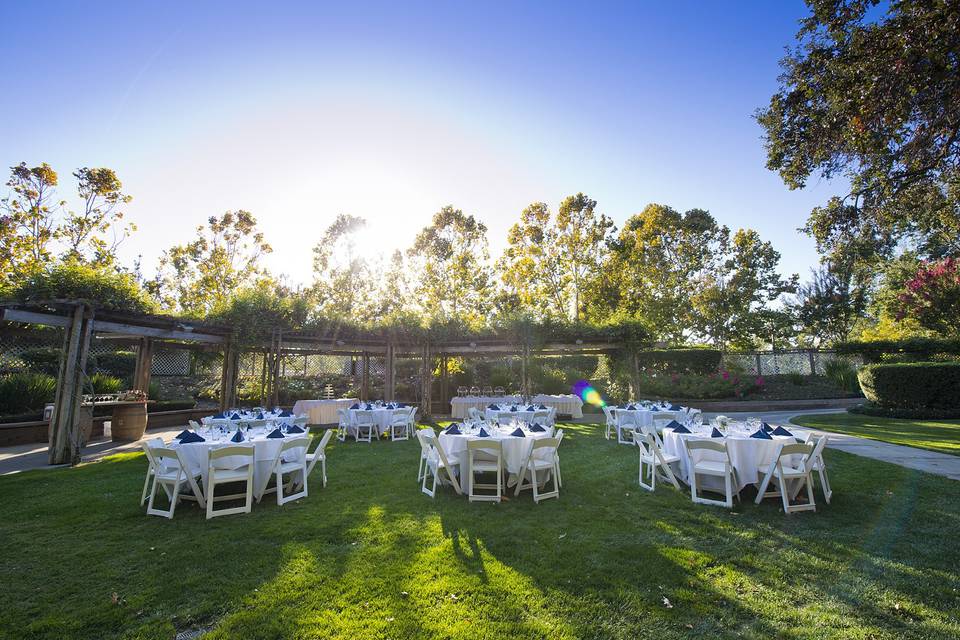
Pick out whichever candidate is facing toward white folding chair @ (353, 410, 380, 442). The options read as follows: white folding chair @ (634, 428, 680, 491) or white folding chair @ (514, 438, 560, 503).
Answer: white folding chair @ (514, 438, 560, 503)

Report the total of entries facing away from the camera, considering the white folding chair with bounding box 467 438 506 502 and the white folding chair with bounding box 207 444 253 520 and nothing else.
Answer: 2

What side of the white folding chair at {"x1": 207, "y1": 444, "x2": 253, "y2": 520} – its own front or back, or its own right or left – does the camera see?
back

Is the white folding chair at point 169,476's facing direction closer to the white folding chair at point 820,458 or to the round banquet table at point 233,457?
the round banquet table

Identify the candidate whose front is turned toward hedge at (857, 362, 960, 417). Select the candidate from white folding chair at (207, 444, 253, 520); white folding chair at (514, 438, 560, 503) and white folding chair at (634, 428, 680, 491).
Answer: white folding chair at (634, 428, 680, 491)

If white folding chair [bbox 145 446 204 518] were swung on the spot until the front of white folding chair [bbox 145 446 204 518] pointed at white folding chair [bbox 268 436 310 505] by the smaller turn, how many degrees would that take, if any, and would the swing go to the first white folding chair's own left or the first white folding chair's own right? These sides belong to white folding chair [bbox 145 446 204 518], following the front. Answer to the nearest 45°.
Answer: approximately 45° to the first white folding chair's own right

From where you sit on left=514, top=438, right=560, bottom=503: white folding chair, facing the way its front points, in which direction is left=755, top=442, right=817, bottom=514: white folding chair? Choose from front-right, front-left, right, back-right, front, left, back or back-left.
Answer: back-right

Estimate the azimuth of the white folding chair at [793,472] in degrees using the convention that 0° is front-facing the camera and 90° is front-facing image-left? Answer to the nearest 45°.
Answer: approximately 135°

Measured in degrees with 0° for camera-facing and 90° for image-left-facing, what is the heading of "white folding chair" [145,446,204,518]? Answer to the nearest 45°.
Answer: approximately 225°

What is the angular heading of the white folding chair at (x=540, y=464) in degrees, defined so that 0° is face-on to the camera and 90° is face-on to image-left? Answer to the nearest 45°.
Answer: approximately 135°

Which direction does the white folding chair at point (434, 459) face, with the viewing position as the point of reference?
facing away from the viewer and to the right of the viewer

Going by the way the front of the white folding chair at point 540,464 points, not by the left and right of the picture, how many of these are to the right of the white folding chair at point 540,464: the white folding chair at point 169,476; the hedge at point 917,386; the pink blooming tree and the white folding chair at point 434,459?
2

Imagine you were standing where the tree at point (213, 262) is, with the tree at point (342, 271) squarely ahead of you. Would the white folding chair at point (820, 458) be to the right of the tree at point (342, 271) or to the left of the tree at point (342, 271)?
right

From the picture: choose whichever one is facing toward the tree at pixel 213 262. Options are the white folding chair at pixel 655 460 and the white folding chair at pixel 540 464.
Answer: the white folding chair at pixel 540 464

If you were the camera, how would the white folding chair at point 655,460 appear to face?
facing away from the viewer and to the right of the viewer

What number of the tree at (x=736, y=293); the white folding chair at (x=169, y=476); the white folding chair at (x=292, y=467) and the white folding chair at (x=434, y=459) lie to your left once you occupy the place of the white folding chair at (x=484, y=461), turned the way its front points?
3

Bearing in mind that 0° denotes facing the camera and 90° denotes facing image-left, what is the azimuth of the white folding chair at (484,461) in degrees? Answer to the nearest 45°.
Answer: approximately 180°
